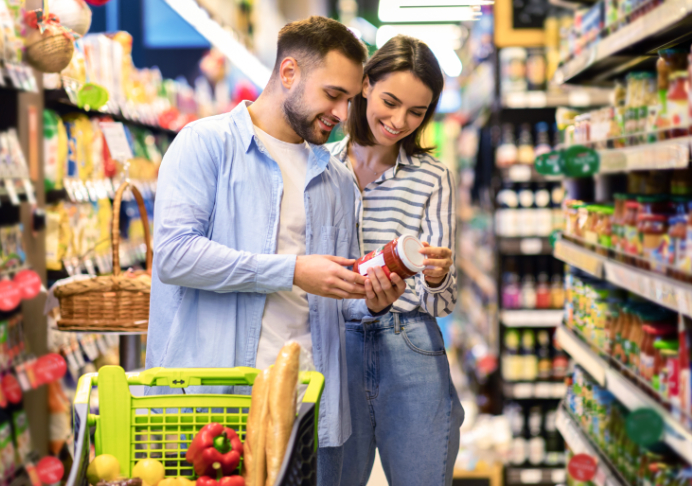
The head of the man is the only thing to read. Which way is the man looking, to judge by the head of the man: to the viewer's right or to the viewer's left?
to the viewer's right

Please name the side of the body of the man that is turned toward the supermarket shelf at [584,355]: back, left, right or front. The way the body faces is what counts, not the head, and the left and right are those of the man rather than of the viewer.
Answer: left
